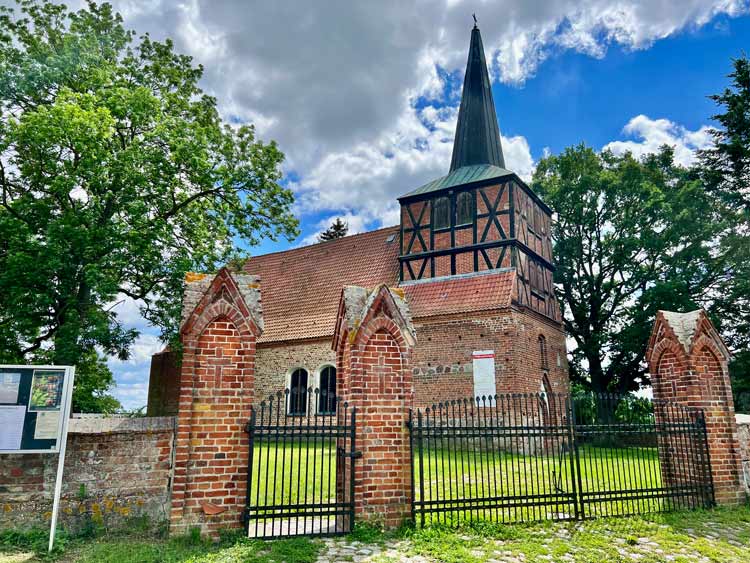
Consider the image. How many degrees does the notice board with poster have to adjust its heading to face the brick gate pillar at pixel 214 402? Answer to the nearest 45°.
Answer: approximately 90° to its left

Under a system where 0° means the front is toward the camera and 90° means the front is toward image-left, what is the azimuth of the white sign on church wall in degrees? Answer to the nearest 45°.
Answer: approximately 0°

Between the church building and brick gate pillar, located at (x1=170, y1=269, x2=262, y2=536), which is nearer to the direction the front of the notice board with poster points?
the brick gate pillar

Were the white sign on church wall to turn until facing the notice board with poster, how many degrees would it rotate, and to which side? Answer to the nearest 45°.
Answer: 0° — it already faces it

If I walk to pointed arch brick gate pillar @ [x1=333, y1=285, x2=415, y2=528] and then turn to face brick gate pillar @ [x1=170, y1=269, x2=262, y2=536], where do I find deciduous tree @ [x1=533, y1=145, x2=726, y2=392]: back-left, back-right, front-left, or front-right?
back-right

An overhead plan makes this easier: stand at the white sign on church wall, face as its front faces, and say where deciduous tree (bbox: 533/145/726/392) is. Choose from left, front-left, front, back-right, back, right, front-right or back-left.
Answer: back-left

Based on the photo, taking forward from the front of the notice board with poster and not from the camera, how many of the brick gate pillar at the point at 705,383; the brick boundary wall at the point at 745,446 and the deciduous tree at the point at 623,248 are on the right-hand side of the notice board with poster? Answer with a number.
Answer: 0

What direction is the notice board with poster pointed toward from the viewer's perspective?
toward the camera

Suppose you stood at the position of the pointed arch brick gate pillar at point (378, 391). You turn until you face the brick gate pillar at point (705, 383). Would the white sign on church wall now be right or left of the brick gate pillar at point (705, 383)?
left

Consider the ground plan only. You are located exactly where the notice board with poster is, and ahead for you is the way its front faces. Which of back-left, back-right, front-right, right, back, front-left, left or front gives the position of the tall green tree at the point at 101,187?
back

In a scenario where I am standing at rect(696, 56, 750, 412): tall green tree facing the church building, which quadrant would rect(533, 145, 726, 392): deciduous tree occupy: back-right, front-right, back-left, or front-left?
front-right

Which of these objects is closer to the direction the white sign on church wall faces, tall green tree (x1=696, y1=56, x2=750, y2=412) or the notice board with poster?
the notice board with poster

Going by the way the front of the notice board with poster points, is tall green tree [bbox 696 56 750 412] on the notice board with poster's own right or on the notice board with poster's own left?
on the notice board with poster's own left

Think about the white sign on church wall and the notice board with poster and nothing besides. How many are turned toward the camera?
2

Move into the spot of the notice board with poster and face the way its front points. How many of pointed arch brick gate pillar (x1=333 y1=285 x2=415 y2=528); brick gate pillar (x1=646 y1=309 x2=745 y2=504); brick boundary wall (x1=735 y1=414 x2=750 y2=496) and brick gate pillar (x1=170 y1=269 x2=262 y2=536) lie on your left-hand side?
4

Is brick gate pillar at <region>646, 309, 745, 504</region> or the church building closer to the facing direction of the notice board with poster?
the brick gate pillar

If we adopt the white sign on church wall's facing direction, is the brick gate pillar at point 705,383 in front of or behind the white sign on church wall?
in front

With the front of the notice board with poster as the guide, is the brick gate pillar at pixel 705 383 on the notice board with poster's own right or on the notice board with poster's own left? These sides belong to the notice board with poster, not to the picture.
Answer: on the notice board with poster's own left

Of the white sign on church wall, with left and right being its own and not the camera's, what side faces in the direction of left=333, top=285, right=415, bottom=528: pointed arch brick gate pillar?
front

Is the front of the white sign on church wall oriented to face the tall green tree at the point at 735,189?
no
